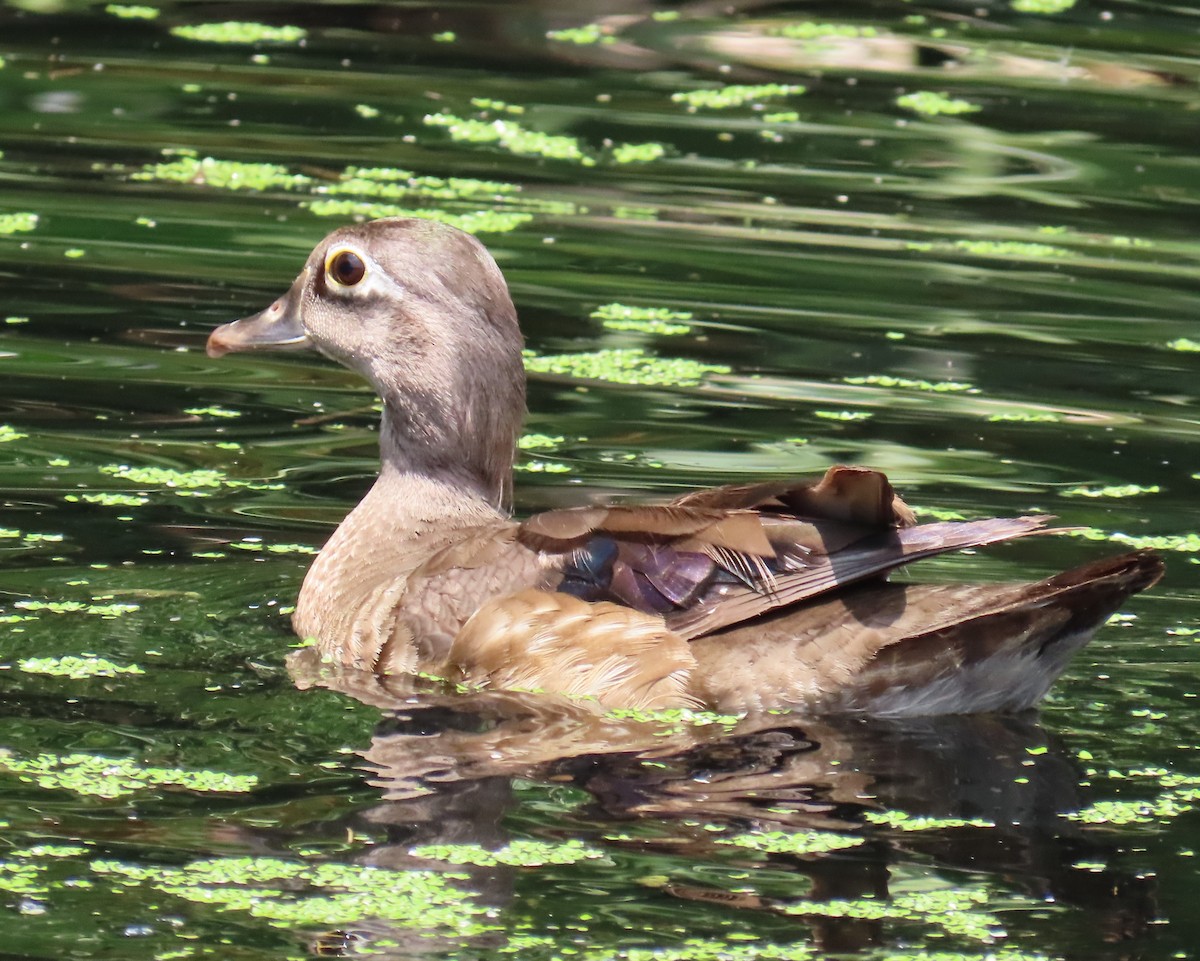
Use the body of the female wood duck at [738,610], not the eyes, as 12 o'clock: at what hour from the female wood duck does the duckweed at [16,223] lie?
The duckweed is roughly at 2 o'clock from the female wood duck.

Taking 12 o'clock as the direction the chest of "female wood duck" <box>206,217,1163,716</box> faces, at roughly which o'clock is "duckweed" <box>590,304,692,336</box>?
The duckweed is roughly at 3 o'clock from the female wood duck.

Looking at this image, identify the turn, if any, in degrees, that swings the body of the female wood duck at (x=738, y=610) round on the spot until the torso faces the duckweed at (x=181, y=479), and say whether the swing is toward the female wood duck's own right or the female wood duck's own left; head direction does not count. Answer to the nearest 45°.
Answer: approximately 45° to the female wood duck's own right

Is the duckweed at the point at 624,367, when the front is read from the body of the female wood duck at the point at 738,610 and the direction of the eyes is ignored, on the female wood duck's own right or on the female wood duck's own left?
on the female wood duck's own right

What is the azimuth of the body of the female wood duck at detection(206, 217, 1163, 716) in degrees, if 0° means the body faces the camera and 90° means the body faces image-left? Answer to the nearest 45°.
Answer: approximately 90°

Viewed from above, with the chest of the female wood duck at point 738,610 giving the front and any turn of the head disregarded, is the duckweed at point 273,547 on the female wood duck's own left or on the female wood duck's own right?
on the female wood duck's own right

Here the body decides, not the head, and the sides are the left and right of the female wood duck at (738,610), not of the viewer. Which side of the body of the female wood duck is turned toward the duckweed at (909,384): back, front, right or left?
right

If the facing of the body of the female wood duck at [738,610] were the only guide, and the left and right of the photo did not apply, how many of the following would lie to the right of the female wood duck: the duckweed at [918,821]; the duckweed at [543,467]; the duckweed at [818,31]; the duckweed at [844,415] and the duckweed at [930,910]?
3

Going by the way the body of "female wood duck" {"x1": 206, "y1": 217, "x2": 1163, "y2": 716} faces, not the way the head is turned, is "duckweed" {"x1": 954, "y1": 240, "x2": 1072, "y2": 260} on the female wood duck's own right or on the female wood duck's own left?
on the female wood duck's own right

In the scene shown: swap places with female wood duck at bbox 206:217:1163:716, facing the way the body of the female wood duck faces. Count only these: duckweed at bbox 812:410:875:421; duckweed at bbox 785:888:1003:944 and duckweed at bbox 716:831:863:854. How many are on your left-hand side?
2

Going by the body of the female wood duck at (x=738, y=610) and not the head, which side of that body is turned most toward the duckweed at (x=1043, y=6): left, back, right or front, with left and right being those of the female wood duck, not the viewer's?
right

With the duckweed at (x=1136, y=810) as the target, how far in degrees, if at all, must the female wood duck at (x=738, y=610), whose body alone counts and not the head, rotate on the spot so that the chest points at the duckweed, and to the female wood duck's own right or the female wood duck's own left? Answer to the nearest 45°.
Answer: approximately 135° to the female wood duck's own left

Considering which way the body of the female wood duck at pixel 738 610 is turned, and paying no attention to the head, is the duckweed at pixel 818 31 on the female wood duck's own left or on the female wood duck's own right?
on the female wood duck's own right

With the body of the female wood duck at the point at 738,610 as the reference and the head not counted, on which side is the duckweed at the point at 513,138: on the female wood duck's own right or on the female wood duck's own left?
on the female wood duck's own right

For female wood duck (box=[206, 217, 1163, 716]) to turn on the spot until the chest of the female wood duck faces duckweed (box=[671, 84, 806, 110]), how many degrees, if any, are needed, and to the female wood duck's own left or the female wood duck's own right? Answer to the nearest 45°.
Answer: approximately 90° to the female wood duck's own right

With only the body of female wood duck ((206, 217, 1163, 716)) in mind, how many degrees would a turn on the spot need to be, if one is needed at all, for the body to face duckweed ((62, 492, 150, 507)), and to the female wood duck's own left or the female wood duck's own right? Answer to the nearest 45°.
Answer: approximately 45° to the female wood duck's own right
